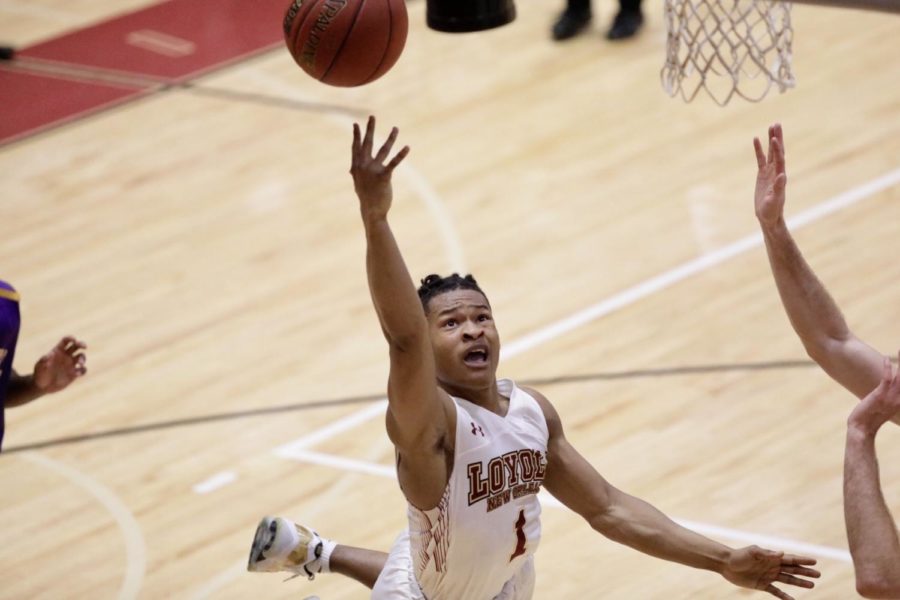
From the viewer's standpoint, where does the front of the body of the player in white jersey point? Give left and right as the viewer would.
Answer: facing the viewer and to the right of the viewer
